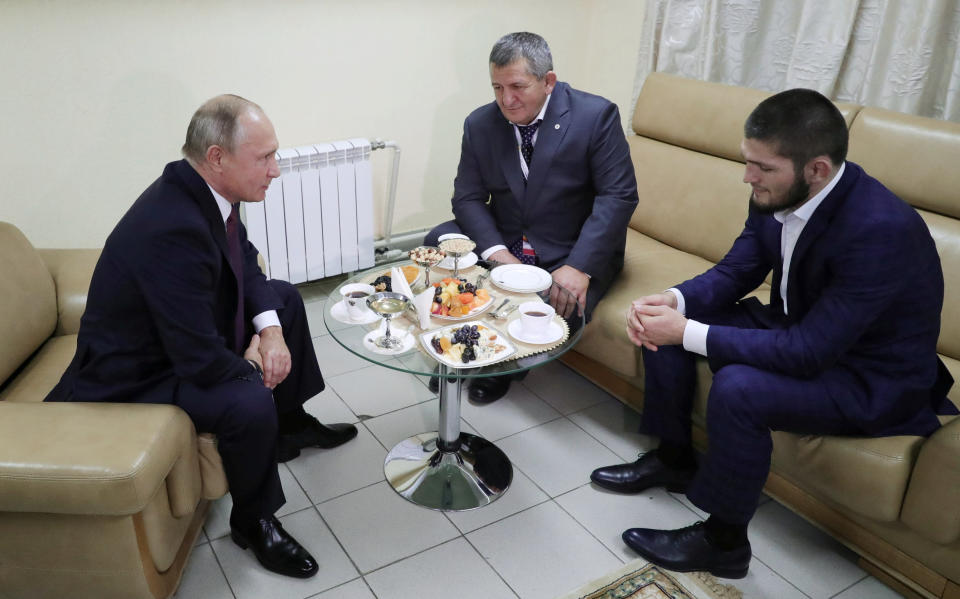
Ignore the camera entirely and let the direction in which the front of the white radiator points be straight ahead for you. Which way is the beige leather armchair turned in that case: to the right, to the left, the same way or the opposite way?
to the left

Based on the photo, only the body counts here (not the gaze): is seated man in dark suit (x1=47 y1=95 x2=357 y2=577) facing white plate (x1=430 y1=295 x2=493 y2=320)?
yes

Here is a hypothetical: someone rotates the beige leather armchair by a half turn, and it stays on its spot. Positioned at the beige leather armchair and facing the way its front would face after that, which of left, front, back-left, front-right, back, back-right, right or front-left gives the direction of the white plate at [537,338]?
back

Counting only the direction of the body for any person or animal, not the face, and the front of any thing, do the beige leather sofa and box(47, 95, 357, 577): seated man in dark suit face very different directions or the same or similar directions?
very different directions

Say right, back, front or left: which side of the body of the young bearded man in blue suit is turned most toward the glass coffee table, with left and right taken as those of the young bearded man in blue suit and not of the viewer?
front

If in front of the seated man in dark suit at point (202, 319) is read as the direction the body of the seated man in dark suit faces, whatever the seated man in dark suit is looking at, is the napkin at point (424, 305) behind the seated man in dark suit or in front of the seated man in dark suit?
in front

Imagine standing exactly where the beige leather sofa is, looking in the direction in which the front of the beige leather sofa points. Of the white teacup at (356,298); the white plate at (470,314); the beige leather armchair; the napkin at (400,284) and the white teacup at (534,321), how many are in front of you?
5

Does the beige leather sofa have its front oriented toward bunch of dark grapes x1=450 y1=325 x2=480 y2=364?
yes

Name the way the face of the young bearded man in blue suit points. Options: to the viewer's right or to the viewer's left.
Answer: to the viewer's left

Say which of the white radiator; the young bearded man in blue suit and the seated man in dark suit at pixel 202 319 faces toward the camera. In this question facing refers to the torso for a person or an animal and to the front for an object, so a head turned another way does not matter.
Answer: the white radiator

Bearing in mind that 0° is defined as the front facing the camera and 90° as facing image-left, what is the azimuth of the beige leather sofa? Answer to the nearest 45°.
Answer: approximately 45°

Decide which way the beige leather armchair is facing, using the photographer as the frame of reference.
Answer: facing to the right of the viewer

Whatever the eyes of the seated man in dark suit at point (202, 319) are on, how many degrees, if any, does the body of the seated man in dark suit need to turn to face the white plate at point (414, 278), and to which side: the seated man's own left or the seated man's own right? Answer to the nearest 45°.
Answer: approximately 45° to the seated man's own left

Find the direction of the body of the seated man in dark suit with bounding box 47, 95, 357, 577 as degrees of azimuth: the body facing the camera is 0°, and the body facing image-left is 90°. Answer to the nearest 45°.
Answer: approximately 270°

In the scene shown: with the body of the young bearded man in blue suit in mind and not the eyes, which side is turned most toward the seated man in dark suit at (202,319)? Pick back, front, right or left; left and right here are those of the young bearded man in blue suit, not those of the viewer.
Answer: front

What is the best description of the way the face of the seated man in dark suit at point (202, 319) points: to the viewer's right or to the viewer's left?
to the viewer's right

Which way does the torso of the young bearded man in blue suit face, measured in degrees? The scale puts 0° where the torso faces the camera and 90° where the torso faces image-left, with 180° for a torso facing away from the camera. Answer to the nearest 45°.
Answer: approximately 90°

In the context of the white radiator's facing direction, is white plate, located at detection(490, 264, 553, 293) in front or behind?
in front
